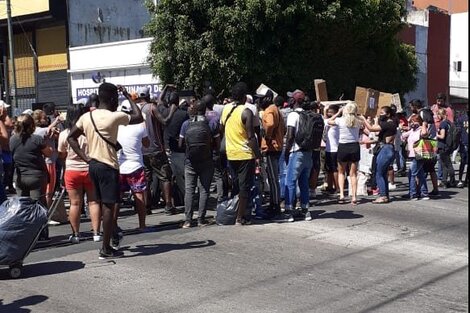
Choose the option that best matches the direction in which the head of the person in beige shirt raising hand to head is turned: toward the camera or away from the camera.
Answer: away from the camera

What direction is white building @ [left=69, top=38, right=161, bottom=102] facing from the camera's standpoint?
toward the camera

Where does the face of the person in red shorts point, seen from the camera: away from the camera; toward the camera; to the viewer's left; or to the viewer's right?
away from the camera

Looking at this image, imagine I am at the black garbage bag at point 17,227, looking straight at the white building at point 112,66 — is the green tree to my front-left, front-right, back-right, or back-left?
front-right

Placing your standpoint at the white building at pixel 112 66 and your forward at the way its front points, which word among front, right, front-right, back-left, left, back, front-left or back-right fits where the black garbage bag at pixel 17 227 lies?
front

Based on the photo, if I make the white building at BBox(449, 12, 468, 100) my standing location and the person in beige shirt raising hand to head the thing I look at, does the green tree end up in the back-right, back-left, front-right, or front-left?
front-right

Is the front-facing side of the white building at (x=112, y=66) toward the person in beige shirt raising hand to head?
yes

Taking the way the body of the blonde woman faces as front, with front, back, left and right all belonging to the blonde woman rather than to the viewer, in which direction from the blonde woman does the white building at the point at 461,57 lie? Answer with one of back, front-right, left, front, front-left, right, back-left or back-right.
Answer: front-right

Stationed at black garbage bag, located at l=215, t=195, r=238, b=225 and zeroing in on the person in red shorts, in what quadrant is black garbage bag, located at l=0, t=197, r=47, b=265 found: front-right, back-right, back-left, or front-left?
front-left

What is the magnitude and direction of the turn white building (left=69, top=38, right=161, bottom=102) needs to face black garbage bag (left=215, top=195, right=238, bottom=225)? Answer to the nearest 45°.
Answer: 0° — it already faces it
